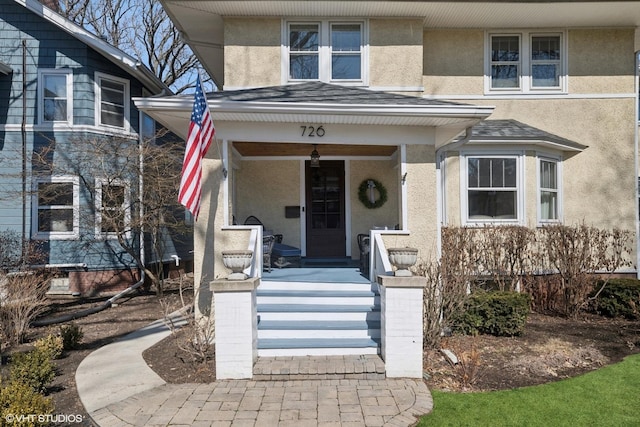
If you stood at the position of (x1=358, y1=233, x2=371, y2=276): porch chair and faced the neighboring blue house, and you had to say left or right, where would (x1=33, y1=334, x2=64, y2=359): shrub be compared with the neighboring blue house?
left

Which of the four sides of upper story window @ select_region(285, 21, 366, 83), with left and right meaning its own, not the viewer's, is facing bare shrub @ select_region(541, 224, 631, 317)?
left

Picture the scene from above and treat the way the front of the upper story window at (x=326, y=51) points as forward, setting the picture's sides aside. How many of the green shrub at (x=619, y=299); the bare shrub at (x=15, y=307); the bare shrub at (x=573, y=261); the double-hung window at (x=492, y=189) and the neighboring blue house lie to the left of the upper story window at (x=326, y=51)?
3

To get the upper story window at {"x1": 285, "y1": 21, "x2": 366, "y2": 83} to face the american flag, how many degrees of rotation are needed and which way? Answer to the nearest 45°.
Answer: approximately 45° to its right

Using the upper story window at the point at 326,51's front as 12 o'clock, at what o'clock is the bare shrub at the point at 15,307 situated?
The bare shrub is roughly at 2 o'clock from the upper story window.

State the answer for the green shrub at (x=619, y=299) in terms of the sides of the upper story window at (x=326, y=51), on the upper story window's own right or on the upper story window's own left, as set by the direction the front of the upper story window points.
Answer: on the upper story window's own left

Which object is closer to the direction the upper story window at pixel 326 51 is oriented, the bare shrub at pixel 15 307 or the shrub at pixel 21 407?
the shrub

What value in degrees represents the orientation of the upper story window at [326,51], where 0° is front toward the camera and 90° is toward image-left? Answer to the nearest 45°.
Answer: approximately 0°

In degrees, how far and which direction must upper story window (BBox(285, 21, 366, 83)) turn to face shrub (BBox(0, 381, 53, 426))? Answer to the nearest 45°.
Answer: approximately 45° to its right
